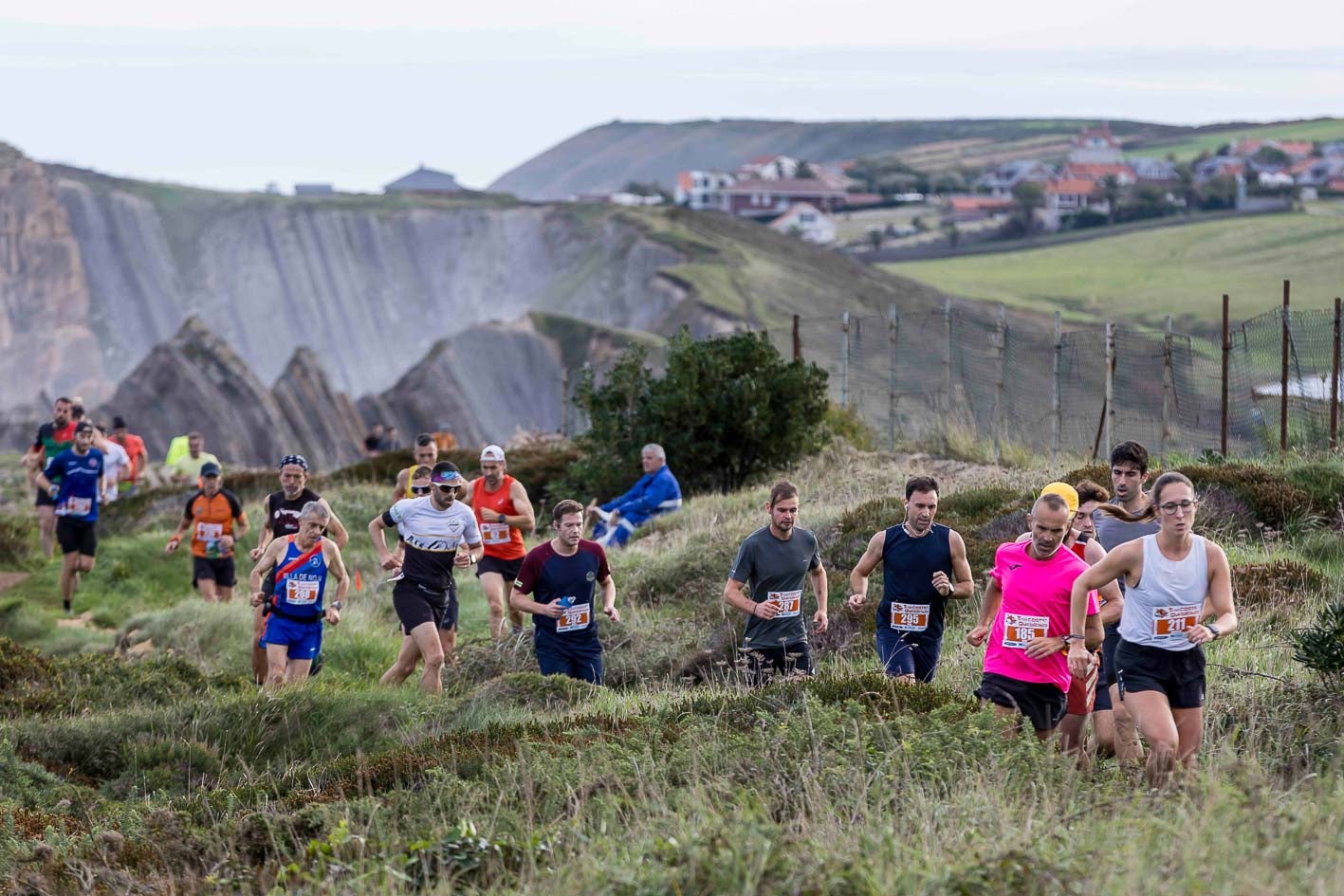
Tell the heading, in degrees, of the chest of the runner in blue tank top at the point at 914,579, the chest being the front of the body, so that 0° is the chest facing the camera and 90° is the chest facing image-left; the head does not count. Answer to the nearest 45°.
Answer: approximately 0°

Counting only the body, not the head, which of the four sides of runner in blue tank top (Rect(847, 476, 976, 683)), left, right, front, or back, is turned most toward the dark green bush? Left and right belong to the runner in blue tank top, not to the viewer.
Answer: back

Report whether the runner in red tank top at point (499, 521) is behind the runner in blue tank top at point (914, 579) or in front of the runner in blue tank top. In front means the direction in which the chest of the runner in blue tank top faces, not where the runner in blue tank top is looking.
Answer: behind

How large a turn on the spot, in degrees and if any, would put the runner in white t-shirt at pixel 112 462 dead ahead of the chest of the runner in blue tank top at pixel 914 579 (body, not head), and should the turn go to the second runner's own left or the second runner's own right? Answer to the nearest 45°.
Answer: approximately 135° to the second runner's own right

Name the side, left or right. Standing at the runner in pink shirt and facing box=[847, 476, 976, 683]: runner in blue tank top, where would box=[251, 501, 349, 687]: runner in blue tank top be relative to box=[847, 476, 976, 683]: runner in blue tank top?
left
